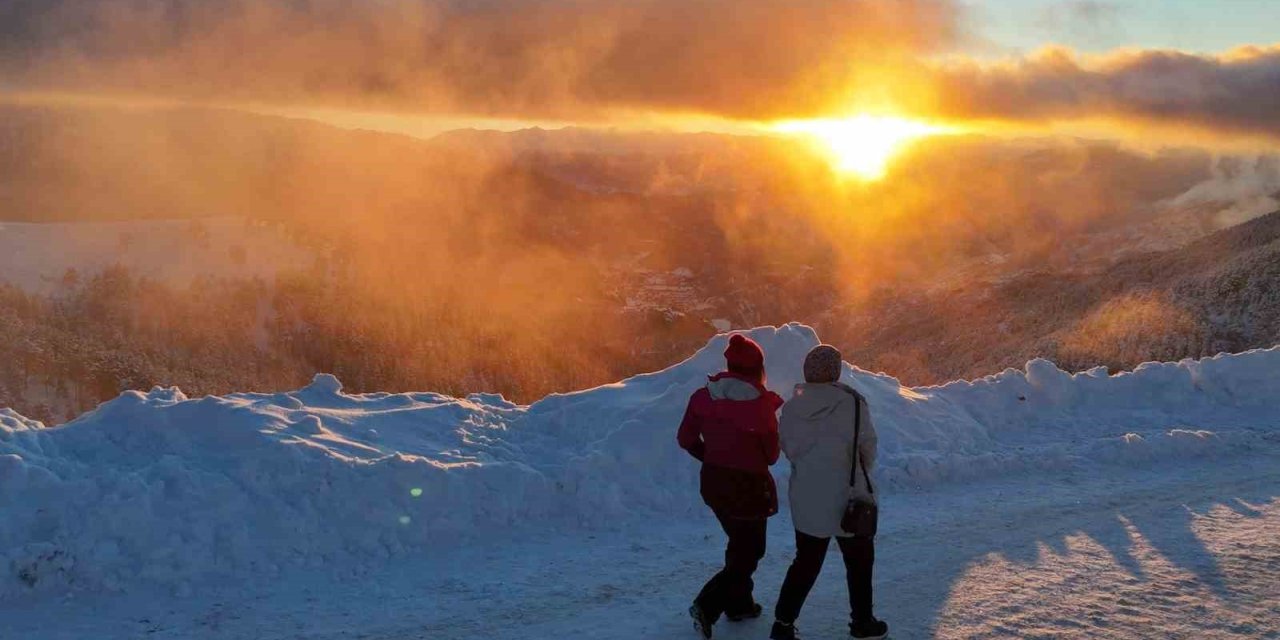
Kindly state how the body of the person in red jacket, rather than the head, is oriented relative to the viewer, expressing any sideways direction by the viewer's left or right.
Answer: facing away from the viewer and to the right of the viewer

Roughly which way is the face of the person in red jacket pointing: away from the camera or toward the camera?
away from the camera

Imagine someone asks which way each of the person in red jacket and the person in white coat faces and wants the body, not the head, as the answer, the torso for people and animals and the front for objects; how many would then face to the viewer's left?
0

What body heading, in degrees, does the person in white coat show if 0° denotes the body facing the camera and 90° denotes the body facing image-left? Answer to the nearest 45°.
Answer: approximately 225°

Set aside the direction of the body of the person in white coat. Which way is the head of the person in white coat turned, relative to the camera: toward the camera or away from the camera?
away from the camera
